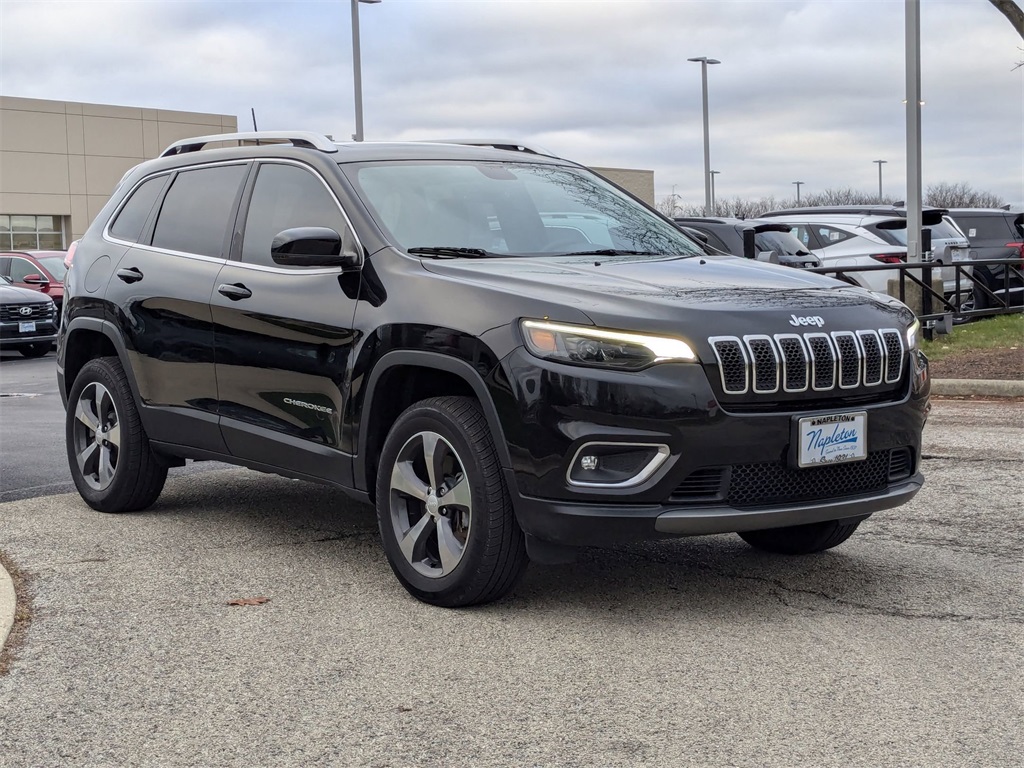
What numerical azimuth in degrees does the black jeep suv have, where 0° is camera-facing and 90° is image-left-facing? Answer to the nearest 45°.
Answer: approximately 315°

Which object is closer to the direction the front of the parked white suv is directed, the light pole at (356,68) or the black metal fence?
the light pole

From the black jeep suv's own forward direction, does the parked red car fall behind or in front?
behind

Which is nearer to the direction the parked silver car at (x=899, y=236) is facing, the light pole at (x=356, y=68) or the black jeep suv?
the light pole

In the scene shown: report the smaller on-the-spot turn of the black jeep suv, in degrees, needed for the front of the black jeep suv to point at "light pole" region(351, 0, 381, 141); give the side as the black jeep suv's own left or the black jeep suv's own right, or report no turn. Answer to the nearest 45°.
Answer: approximately 135° to the black jeep suv's own left

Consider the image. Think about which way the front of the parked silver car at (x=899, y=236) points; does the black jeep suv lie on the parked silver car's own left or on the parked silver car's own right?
on the parked silver car's own left

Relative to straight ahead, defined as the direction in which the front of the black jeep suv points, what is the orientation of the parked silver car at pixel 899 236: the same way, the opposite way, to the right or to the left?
the opposite way

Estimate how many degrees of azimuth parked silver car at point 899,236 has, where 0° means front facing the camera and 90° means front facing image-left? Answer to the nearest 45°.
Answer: approximately 135°

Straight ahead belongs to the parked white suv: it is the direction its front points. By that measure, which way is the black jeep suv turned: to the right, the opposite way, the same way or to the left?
the opposite way

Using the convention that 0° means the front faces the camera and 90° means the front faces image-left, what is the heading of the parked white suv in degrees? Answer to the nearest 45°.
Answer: approximately 135°

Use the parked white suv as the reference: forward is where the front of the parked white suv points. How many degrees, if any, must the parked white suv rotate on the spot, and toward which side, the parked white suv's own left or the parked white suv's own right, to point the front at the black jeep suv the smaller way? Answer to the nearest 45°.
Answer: approximately 135° to the parked white suv's own left
